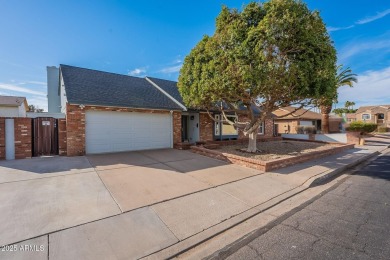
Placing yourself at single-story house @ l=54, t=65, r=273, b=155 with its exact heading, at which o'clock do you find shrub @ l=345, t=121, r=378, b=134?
The shrub is roughly at 10 o'clock from the single-story house.

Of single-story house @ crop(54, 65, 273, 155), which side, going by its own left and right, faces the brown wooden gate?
right

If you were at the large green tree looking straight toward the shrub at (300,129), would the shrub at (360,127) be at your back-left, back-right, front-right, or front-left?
front-right

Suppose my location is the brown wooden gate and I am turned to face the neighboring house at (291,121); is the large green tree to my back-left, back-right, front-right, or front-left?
front-right

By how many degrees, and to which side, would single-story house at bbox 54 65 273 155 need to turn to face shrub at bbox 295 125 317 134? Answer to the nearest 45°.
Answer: approximately 90° to its left

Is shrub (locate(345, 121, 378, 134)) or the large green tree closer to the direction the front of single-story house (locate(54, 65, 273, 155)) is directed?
the large green tree

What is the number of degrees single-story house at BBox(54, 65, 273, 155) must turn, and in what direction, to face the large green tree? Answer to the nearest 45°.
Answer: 0° — it already faces it

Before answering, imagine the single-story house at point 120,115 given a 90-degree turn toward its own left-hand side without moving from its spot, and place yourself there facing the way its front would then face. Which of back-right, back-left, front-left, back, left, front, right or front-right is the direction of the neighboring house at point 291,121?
front

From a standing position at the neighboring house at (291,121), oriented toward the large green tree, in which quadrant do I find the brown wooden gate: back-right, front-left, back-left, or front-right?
front-right

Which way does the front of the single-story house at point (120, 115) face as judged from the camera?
facing the viewer and to the right of the viewer

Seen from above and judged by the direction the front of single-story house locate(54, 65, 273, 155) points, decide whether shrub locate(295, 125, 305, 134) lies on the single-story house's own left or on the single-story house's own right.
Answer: on the single-story house's own left
